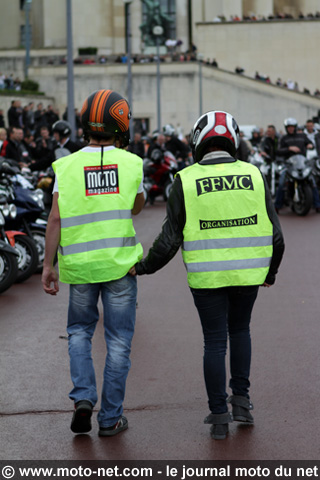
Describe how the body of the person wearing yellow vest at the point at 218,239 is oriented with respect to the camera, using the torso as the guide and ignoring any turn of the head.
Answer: away from the camera

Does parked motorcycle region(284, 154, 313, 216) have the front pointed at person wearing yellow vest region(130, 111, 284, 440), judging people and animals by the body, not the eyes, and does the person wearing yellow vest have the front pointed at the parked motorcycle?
yes

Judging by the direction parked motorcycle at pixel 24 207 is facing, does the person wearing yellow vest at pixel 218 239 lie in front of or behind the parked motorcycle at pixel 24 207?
in front

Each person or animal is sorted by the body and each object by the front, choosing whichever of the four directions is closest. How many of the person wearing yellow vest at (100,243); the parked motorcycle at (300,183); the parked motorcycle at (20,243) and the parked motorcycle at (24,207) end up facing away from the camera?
1

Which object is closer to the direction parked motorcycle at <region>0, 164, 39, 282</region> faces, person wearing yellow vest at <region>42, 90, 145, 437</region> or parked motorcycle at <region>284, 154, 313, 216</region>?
the person wearing yellow vest

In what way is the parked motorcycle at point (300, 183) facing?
toward the camera

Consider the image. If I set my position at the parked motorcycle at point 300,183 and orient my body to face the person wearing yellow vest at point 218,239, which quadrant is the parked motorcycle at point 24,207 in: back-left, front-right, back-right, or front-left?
front-right

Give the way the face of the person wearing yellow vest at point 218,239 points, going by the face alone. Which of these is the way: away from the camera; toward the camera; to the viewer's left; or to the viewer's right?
away from the camera

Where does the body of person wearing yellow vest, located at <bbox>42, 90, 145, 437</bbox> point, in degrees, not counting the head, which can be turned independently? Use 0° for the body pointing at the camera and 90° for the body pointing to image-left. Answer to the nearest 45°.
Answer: approximately 180°

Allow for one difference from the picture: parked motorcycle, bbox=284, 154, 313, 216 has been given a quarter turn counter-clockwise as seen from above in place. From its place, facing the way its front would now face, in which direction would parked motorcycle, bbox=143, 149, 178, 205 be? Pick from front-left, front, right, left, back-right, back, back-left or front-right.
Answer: back-left

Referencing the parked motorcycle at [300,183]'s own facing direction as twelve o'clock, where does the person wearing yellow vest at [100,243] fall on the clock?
The person wearing yellow vest is roughly at 12 o'clock from the parked motorcycle.

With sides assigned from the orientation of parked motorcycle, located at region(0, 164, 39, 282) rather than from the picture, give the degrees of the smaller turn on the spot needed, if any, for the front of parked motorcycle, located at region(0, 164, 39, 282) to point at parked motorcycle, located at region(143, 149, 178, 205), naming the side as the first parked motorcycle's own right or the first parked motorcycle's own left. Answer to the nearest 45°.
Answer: approximately 135° to the first parked motorcycle's own left

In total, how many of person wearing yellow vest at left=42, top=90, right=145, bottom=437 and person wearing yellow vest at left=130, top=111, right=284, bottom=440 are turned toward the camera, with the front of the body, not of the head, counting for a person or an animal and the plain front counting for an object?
0
